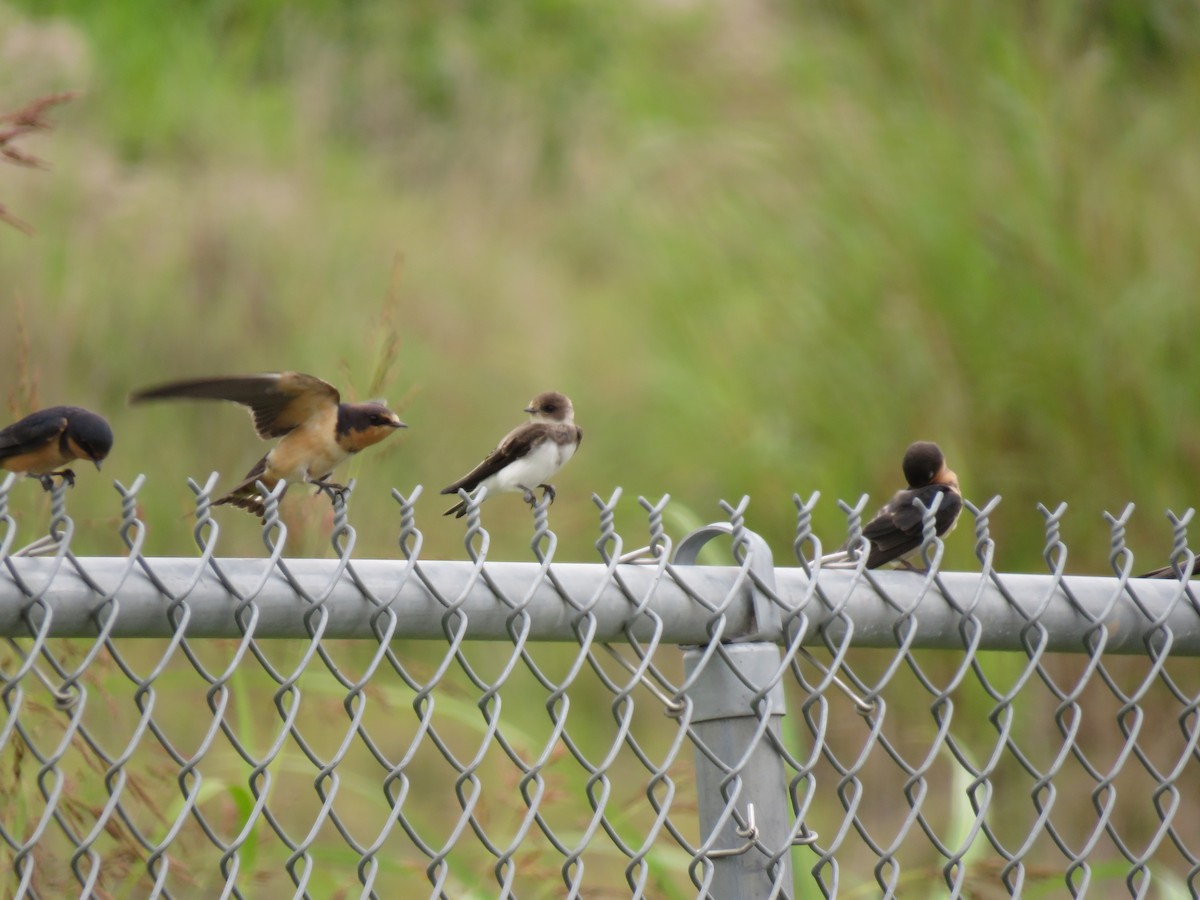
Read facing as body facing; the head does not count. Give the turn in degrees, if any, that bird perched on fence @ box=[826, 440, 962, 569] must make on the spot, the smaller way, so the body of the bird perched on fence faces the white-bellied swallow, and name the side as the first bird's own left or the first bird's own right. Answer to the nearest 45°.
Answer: approximately 90° to the first bird's own left

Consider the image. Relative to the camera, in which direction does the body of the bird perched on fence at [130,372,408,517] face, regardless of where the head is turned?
to the viewer's right

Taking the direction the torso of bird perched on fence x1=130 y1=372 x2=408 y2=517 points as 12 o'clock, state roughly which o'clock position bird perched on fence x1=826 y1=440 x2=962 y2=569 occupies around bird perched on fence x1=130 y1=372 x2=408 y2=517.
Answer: bird perched on fence x1=826 y1=440 x2=962 y2=569 is roughly at 1 o'clock from bird perched on fence x1=130 y1=372 x2=408 y2=517.

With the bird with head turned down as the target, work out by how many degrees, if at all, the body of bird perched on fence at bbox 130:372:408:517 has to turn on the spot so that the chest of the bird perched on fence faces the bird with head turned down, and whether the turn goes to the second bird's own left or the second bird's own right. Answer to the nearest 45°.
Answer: approximately 135° to the second bird's own right

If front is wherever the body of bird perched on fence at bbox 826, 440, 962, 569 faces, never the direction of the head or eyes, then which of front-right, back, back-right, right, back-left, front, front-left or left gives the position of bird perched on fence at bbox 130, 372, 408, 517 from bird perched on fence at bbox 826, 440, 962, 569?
back-left

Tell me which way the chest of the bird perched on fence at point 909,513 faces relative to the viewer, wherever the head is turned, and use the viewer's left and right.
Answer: facing away from the viewer and to the right of the viewer
